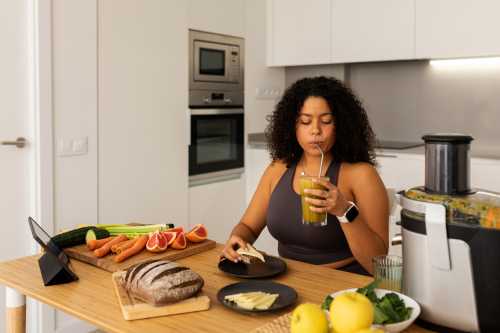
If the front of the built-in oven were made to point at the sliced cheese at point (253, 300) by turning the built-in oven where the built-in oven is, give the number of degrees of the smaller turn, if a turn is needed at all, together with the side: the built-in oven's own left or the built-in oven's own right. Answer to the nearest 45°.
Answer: approximately 45° to the built-in oven's own right

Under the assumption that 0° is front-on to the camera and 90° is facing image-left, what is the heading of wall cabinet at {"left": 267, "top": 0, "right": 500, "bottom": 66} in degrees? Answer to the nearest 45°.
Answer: approximately 45°

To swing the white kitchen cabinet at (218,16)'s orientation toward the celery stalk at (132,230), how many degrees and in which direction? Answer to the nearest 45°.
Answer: approximately 45° to its right

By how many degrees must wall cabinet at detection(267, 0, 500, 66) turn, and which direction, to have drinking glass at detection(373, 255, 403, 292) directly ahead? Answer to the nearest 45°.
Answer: approximately 45° to its left

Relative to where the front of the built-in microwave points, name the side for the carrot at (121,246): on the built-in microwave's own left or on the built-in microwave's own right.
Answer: on the built-in microwave's own right

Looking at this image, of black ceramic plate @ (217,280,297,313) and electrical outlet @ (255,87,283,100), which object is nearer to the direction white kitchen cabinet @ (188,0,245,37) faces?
the black ceramic plate

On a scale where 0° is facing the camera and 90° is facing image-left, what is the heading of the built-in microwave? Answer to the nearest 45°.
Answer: approximately 315°

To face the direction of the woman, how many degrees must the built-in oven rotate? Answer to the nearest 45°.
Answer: approximately 45° to its right
